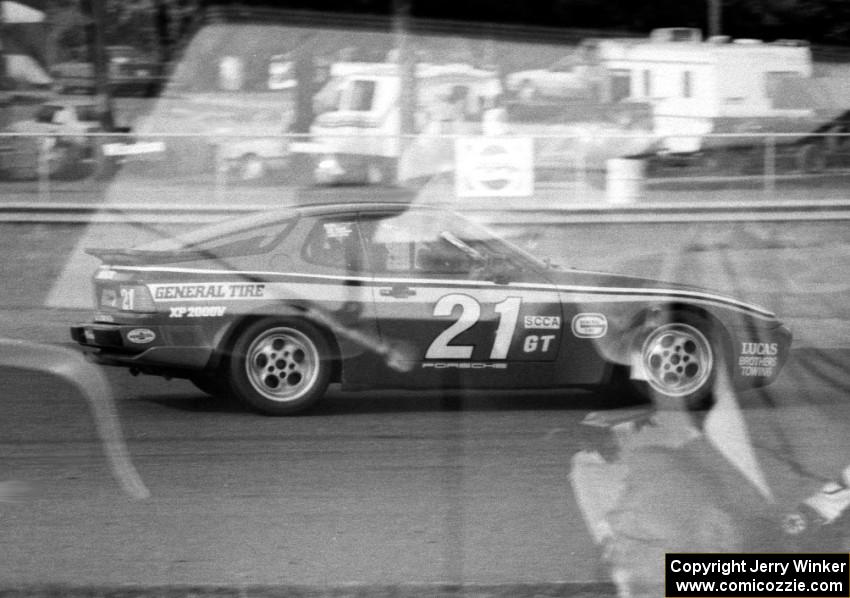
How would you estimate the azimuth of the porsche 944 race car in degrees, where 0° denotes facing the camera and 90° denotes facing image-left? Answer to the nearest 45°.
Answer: approximately 270°

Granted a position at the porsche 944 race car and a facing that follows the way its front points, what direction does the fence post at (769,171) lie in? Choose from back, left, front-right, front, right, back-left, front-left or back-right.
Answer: front-left

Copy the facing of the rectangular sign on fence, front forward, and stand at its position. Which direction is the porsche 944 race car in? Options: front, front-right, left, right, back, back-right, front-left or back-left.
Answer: front

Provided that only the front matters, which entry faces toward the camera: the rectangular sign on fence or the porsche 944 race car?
the rectangular sign on fence

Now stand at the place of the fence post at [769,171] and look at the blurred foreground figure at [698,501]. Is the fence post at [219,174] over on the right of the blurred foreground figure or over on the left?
right

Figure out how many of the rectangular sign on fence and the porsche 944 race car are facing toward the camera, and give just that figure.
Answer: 1

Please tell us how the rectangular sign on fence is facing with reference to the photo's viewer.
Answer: facing the viewer
